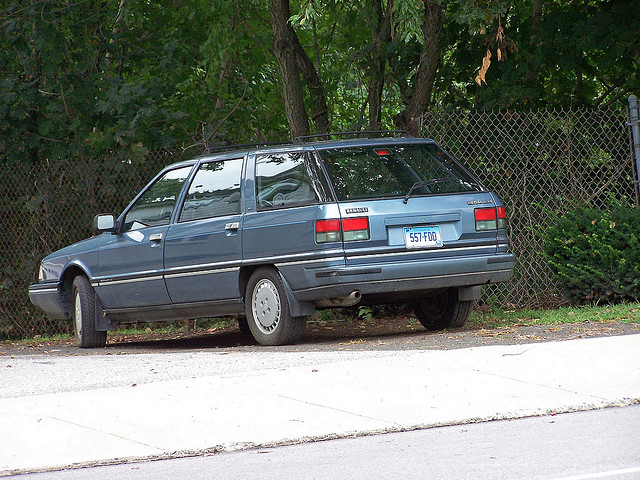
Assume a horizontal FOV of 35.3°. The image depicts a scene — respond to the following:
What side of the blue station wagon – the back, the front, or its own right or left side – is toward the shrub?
right

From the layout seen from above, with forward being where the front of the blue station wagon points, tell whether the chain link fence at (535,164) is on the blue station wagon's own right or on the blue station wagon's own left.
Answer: on the blue station wagon's own right

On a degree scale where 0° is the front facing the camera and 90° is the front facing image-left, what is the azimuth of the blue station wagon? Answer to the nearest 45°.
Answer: approximately 135°
